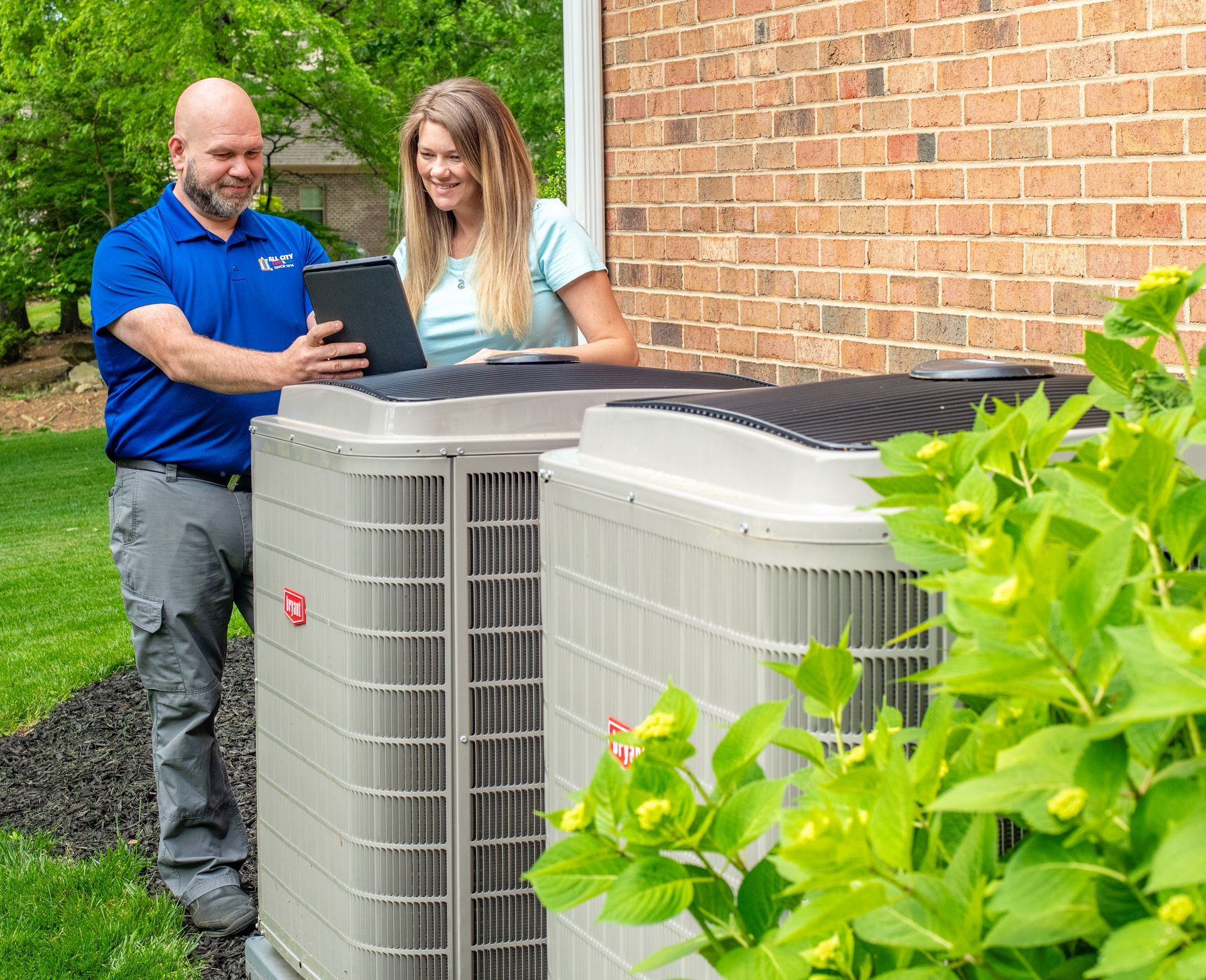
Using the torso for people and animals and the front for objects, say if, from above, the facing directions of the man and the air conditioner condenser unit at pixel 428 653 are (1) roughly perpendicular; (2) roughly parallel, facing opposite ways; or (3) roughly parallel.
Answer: roughly perpendicular

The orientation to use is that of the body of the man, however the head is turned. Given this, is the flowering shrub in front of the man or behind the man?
in front

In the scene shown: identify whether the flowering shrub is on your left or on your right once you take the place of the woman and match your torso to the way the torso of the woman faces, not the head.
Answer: on your left

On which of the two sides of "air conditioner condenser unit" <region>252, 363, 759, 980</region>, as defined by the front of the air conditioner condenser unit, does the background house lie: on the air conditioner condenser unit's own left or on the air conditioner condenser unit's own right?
on the air conditioner condenser unit's own right

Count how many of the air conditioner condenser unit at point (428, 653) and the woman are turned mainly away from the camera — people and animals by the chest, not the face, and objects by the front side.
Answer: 0

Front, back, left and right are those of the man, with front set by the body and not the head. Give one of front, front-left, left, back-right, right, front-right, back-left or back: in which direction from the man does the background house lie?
back-left

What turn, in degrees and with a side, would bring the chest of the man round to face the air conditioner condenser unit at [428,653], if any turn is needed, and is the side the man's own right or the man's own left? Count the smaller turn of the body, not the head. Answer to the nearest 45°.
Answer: approximately 45° to the man's own left

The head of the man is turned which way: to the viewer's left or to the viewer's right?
to the viewer's right

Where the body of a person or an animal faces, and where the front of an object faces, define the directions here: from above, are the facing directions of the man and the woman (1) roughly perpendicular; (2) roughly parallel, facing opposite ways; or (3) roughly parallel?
roughly perpendicular

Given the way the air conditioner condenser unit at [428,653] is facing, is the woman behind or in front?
behind

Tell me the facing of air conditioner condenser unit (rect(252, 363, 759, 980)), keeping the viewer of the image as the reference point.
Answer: facing the viewer and to the left of the viewer
